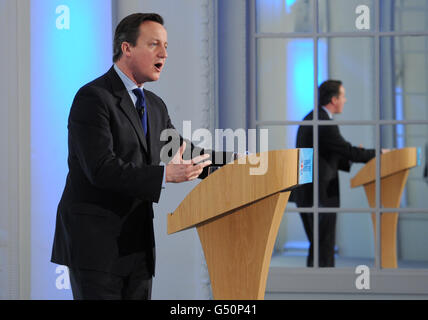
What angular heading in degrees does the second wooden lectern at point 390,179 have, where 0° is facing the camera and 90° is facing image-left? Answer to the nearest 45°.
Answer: approximately 270°

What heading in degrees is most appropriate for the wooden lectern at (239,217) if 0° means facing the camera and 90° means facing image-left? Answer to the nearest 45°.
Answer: approximately 270°
